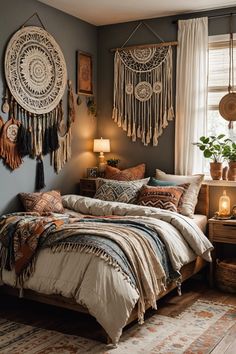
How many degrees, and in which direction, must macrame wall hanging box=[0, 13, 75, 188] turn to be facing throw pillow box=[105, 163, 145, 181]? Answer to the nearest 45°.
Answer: approximately 45° to its left

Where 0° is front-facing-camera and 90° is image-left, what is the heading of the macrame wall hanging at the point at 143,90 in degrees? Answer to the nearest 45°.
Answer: approximately 45°

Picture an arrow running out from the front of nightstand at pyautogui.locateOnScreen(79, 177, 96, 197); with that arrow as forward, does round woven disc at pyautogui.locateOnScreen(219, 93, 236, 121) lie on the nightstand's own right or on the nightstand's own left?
on the nightstand's own left

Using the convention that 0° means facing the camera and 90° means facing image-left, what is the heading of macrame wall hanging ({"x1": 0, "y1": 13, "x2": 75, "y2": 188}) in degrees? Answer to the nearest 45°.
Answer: approximately 315°

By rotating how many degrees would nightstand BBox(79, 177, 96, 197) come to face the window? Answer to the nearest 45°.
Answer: approximately 135° to its left

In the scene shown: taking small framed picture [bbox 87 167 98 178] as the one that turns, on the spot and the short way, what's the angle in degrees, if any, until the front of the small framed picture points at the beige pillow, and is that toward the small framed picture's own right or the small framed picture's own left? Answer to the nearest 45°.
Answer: approximately 45° to the small framed picture's own left

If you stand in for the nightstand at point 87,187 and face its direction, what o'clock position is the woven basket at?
The woven basket is roughly at 9 o'clock from the nightstand.

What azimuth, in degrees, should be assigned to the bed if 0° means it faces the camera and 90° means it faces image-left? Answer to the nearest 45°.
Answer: approximately 45°
